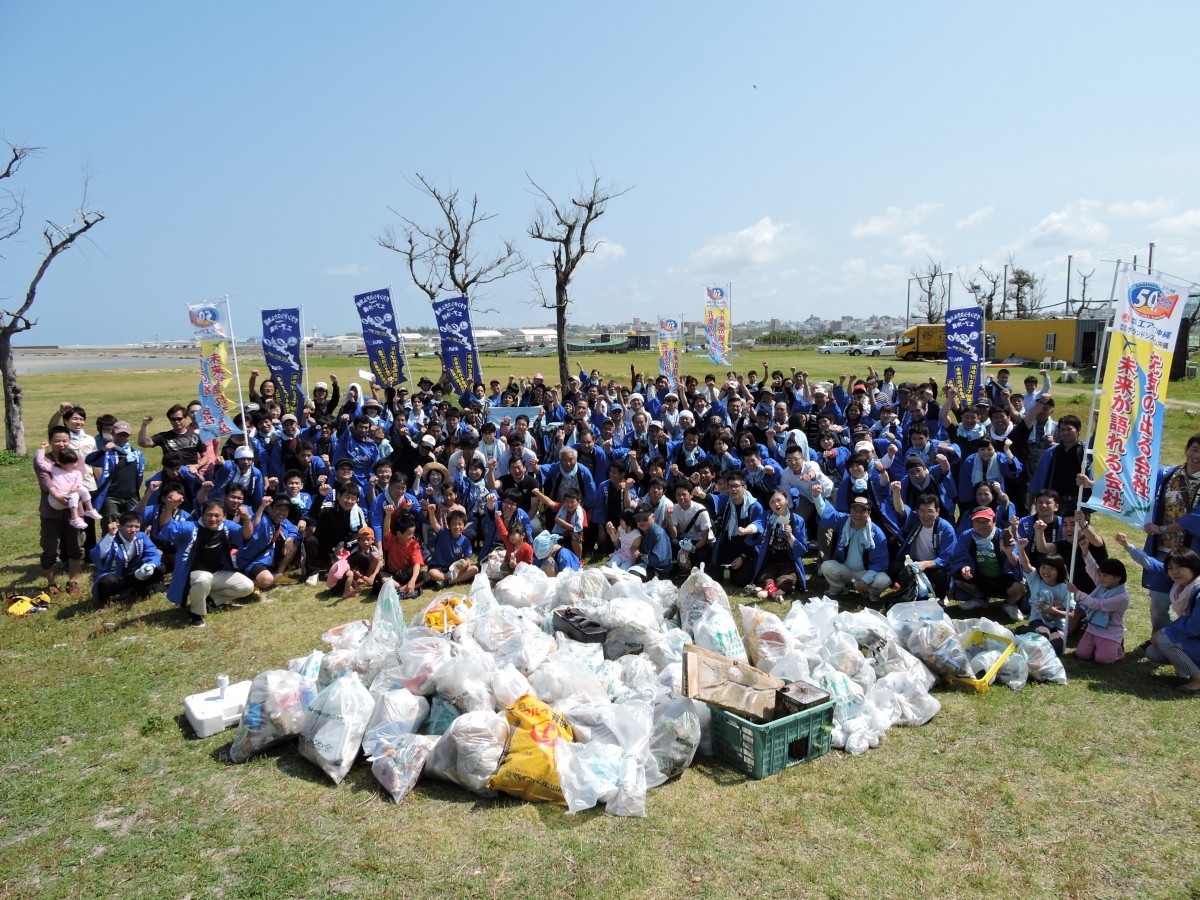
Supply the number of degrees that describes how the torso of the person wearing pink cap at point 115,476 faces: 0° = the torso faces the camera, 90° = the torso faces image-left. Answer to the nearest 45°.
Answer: approximately 0°

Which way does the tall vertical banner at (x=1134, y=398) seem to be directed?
toward the camera

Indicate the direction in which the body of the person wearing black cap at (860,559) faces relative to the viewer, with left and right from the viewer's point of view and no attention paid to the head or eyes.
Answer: facing the viewer

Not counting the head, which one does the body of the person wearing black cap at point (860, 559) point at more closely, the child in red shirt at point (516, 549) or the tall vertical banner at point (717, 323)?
the child in red shirt

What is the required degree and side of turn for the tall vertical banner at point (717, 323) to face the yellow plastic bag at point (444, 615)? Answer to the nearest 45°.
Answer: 0° — it already faces it

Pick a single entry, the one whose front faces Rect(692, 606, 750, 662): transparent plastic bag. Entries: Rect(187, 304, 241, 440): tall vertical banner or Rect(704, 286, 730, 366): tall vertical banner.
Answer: Rect(704, 286, 730, 366): tall vertical banner

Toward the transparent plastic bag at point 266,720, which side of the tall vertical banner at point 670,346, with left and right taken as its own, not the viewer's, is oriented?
front

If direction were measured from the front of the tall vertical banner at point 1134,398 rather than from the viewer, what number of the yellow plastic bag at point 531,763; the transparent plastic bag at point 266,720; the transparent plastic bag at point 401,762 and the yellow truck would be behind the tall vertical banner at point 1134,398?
1

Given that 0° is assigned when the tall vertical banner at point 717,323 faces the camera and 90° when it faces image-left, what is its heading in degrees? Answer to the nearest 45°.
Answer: approximately 0°

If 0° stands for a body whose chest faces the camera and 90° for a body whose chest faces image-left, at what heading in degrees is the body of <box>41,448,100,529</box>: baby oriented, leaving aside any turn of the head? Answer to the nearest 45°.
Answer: approximately 315°
